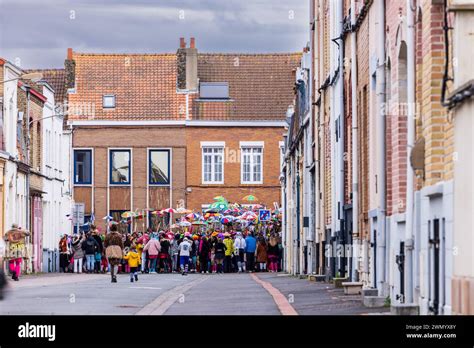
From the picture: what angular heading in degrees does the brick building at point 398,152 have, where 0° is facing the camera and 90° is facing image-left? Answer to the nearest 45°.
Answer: approximately 90°
